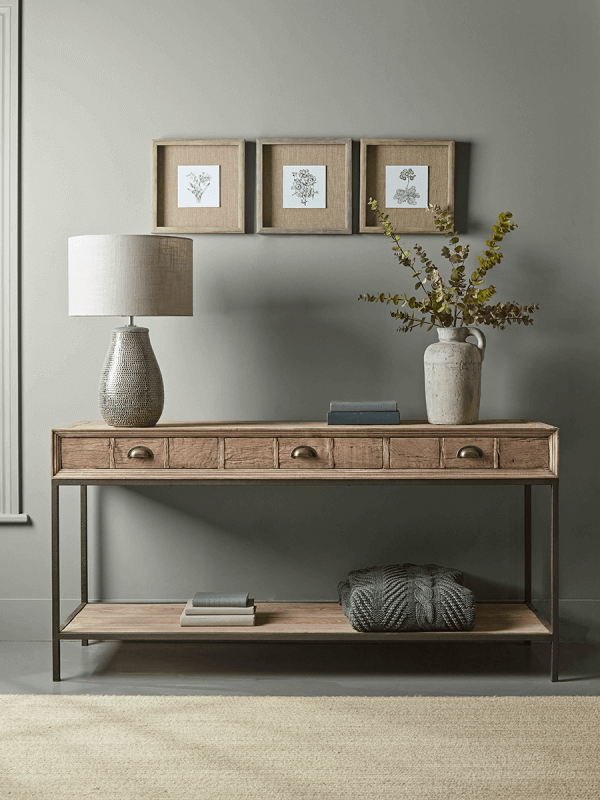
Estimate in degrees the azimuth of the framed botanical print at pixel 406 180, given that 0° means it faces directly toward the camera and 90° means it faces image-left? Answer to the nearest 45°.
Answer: approximately 0°

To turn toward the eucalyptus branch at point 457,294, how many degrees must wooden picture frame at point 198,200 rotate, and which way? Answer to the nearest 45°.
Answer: approximately 45° to its left
